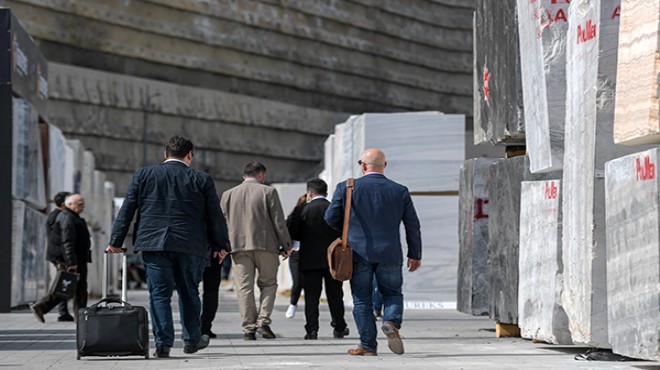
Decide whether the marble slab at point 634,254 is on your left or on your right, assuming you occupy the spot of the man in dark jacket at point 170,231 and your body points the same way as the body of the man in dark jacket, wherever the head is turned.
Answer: on your right

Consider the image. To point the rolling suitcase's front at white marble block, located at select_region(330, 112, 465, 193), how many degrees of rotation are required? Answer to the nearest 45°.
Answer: approximately 135° to its left

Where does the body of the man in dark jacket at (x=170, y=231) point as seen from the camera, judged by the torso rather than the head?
away from the camera

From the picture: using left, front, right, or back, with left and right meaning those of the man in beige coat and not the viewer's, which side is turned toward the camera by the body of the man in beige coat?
back

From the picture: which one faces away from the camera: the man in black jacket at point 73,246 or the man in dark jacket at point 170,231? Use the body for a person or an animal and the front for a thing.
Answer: the man in dark jacket

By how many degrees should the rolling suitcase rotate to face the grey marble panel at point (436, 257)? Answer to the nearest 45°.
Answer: approximately 135° to its left
